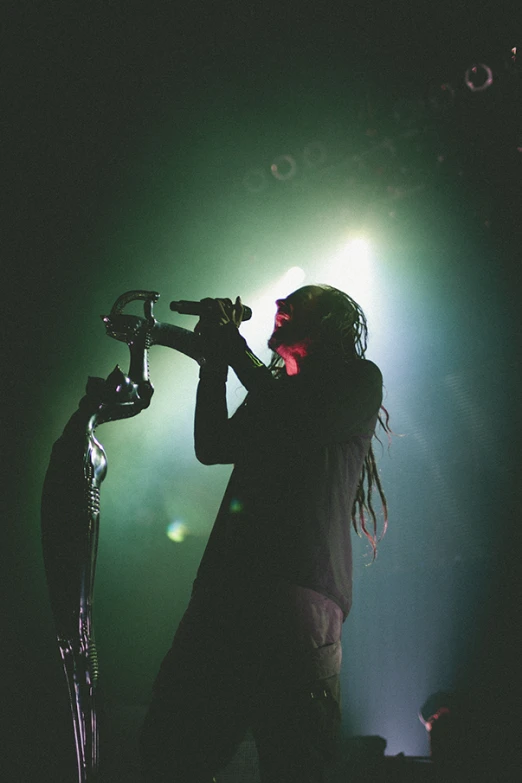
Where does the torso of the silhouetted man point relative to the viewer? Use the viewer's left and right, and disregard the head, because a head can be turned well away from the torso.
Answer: facing to the left of the viewer

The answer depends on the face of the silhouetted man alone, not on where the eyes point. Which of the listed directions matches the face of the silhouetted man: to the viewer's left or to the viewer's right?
to the viewer's left
